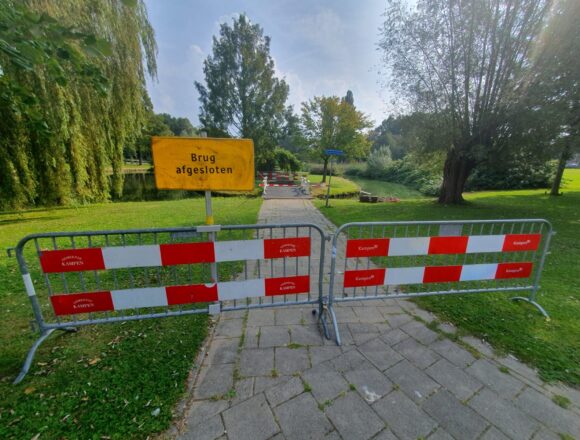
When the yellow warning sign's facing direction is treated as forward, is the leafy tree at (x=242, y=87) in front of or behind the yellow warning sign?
behind

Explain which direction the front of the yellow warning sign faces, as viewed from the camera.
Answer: facing the viewer

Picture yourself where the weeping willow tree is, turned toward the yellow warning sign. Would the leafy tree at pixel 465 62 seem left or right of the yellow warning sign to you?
left

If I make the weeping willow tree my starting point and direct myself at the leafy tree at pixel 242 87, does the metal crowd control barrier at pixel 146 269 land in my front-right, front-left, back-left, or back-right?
back-right

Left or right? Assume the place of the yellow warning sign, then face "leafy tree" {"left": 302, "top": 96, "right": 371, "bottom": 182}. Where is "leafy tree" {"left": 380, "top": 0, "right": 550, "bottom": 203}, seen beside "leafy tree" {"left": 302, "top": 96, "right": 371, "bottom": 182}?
right

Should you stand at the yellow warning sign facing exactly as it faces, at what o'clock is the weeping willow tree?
The weeping willow tree is roughly at 5 o'clock from the yellow warning sign.

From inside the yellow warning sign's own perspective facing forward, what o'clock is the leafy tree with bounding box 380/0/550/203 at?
The leafy tree is roughly at 8 o'clock from the yellow warning sign.

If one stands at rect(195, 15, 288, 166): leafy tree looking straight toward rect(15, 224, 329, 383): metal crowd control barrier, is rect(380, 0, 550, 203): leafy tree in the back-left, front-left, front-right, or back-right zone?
front-left

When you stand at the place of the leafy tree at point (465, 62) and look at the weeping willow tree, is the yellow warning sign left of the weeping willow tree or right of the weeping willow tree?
left

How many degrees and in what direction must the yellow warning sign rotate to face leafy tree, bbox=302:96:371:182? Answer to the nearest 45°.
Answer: approximately 135° to its left
